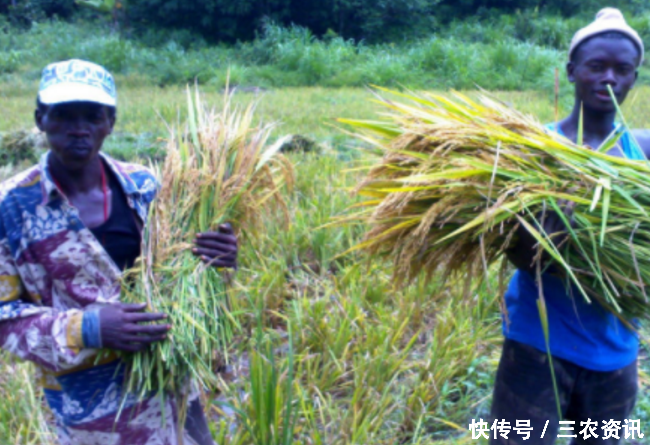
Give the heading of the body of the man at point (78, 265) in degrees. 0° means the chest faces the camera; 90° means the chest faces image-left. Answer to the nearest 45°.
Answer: approximately 315°

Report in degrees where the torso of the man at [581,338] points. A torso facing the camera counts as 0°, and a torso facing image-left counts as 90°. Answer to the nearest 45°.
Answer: approximately 0°

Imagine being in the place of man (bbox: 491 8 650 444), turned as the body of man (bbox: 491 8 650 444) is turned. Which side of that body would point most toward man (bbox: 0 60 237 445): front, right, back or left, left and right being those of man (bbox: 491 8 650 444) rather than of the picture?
right

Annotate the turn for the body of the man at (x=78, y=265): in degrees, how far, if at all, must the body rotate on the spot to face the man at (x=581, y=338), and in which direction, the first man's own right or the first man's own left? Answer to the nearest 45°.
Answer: approximately 45° to the first man's own left
